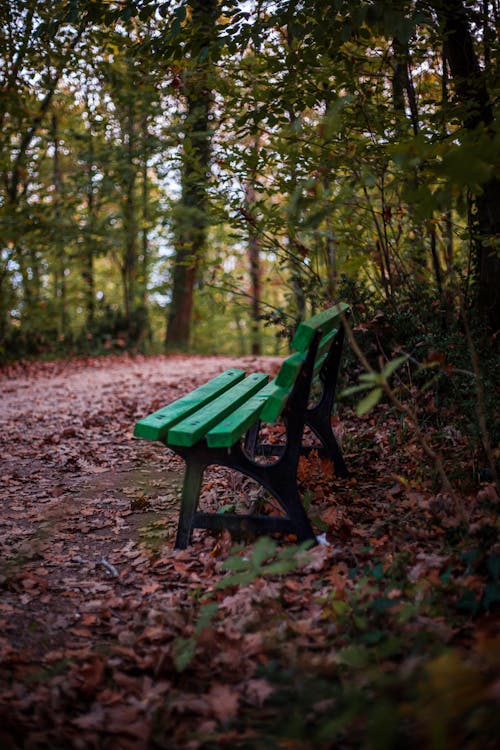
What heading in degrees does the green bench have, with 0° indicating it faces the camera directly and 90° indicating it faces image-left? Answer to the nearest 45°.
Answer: approximately 90°

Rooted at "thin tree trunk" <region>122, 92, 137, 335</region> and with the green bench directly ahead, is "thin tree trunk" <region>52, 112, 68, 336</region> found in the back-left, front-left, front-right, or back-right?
back-right

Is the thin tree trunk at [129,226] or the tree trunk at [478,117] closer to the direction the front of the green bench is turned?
the thin tree trunk

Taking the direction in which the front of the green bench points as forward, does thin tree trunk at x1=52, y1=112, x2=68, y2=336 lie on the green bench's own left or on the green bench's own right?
on the green bench's own right

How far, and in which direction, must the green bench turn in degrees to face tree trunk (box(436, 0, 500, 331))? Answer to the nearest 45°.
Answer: approximately 135° to its right

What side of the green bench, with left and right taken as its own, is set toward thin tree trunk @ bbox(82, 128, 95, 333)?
right

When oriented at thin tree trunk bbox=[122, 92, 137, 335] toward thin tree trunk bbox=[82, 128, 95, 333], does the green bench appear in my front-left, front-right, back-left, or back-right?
back-left

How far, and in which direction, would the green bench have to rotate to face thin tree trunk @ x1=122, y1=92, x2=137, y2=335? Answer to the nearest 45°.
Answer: approximately 90° to its right

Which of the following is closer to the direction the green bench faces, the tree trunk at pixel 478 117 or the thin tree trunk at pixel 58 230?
the thin tree trunk

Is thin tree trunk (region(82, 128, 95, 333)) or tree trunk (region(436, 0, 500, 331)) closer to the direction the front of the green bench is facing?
the thin tree trunk
